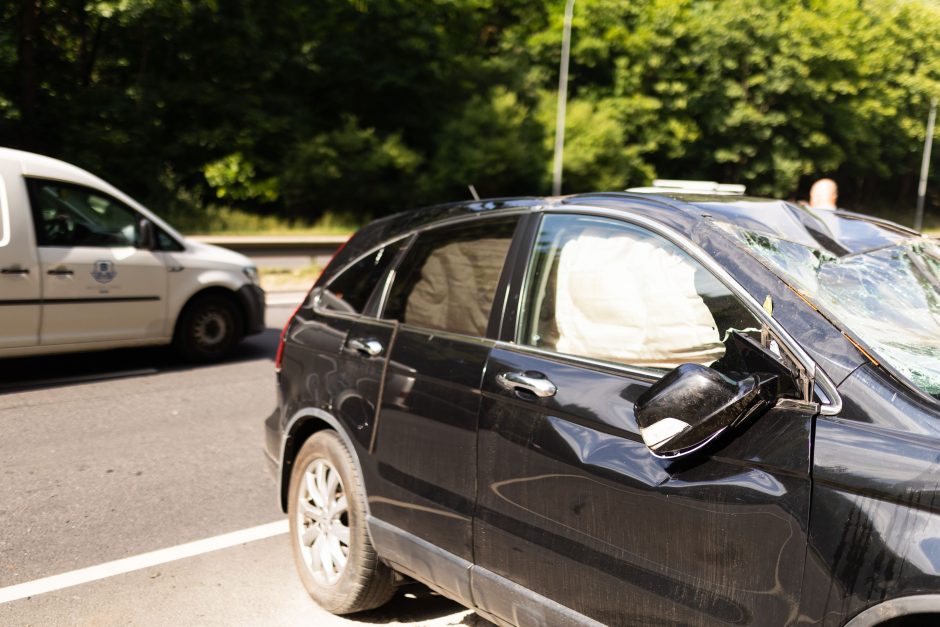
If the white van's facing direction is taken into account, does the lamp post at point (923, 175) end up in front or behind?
in front

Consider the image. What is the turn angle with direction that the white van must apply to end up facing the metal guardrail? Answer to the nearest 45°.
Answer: approximately 90° to its left

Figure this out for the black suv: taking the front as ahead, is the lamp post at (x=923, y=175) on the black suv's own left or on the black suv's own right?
on the black suv's own left

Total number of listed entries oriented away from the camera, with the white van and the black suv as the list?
0

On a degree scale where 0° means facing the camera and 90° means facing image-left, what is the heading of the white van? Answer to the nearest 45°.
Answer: approximately 270°

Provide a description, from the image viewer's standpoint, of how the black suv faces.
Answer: facing the viewer and to the right of the viewer
